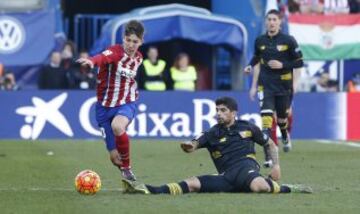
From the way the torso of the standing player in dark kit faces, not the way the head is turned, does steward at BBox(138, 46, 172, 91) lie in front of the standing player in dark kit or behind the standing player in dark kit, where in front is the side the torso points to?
behind

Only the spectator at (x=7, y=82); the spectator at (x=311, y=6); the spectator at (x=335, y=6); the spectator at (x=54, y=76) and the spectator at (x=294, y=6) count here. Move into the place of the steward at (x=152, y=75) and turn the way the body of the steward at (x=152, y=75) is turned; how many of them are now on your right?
2

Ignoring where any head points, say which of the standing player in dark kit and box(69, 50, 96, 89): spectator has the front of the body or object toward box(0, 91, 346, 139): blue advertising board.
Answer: the spectator

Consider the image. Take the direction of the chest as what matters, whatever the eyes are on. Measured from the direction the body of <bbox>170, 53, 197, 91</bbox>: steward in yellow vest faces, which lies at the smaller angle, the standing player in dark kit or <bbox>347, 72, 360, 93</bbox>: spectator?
the standing player in dark kit
